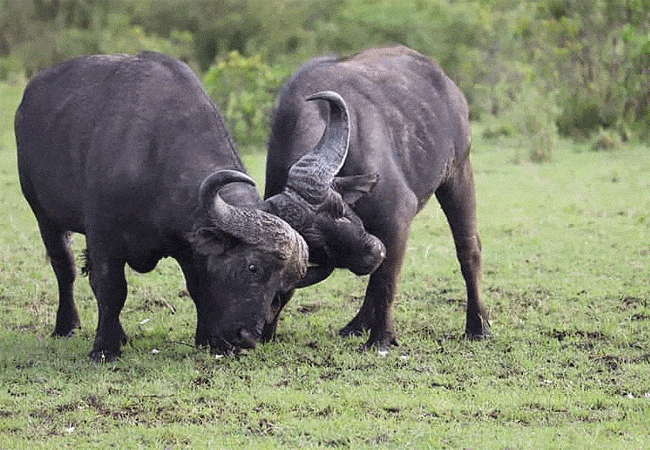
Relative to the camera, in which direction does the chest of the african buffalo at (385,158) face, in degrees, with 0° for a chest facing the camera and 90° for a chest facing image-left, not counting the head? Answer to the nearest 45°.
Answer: approximately 45°

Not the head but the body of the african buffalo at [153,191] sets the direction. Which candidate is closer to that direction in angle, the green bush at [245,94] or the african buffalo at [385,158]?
the african buffalo

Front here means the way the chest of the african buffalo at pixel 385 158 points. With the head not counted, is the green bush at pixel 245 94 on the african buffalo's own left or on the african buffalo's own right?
on the african buffalo's own right

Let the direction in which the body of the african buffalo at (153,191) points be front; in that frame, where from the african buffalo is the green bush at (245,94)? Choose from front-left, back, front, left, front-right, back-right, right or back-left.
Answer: back-left

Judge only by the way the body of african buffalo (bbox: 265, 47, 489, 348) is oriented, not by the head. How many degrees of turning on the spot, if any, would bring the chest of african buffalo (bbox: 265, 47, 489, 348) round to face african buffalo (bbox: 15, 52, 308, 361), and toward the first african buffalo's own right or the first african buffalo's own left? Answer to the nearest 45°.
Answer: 0° — it already faces it

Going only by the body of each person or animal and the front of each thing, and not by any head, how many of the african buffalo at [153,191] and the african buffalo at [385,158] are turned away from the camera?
0
